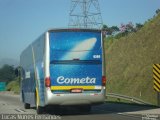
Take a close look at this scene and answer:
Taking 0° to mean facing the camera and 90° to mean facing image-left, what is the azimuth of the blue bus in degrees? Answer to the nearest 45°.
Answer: approximately 180°
